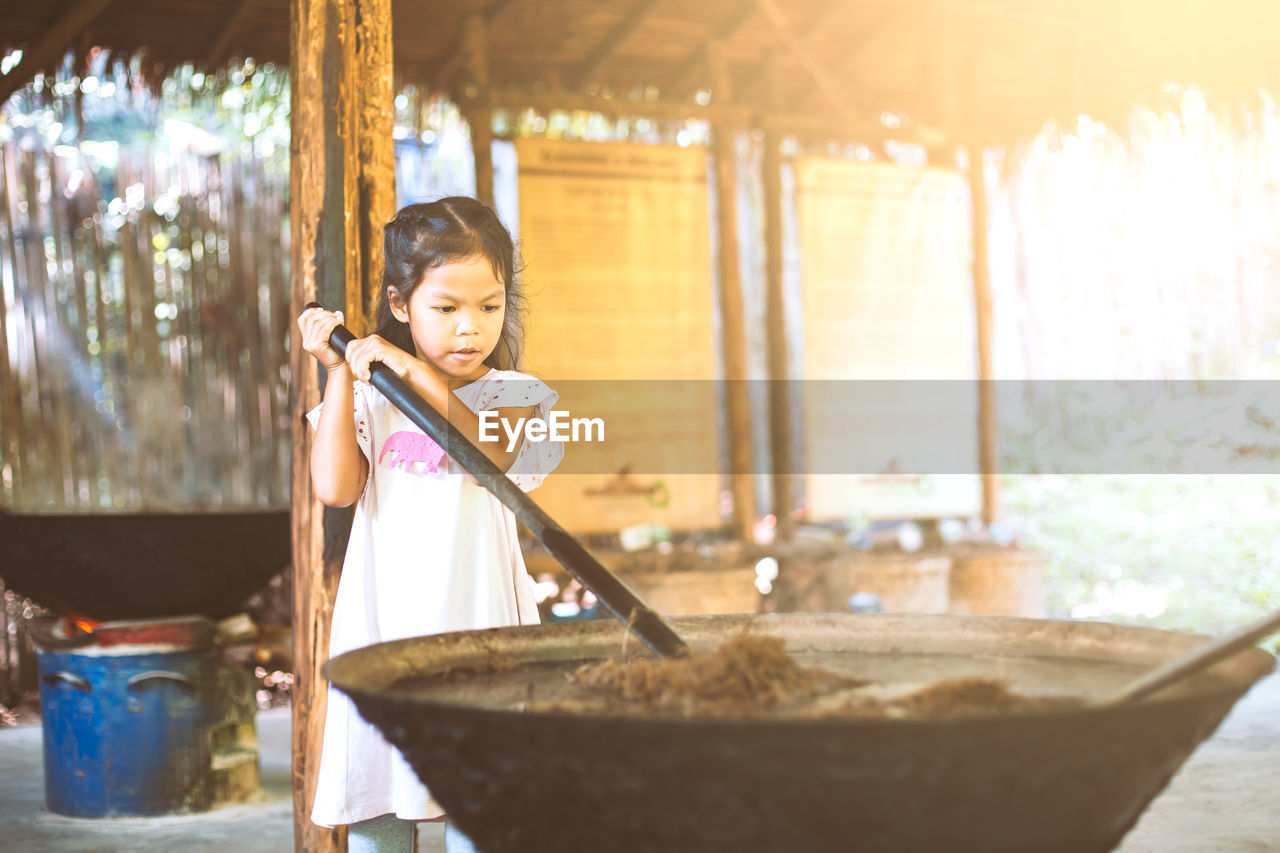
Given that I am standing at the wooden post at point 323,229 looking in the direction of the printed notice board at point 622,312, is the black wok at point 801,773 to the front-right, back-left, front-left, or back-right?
back-right

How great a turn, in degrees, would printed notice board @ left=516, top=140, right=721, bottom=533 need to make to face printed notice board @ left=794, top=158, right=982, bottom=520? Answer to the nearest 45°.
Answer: approximately 135° to its left

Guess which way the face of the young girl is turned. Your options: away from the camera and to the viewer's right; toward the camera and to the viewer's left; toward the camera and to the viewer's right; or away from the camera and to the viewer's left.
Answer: toward the camera and to the viewer's right

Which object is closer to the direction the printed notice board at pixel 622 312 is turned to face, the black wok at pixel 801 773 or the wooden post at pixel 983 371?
the black wok

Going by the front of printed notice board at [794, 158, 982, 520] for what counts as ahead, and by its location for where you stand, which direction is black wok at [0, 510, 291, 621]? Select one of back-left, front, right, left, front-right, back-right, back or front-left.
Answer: front-right

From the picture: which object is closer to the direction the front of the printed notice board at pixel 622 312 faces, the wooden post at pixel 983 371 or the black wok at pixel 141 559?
the black wok

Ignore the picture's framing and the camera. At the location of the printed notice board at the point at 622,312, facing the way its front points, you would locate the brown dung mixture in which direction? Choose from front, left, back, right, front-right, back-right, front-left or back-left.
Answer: front

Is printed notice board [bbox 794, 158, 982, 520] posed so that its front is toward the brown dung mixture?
yes

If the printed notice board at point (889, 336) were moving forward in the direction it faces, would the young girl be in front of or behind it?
in front

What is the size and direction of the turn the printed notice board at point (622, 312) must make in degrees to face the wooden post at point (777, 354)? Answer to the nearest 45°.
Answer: approximately 135° to its left

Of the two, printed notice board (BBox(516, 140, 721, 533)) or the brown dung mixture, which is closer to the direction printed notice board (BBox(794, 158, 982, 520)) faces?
the brown dung mixture

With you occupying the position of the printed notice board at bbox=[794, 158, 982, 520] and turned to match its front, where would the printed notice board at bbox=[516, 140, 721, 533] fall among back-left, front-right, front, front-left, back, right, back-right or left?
front-right

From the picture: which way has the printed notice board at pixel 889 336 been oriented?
toward the camera

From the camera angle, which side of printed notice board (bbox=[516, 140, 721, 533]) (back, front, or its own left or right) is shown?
front
